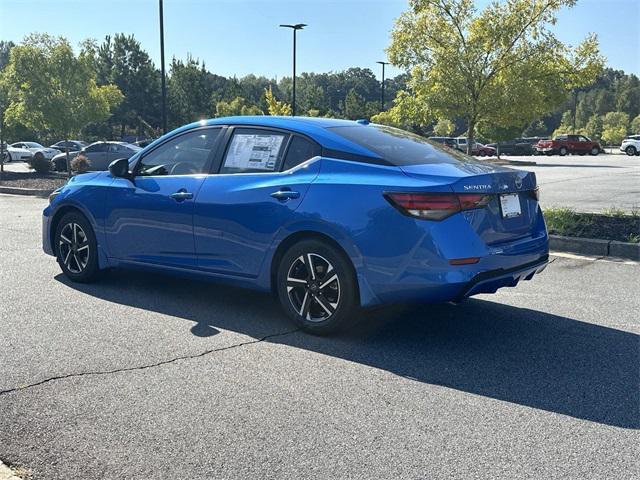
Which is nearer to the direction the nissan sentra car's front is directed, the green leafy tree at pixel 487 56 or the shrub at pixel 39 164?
the shrub

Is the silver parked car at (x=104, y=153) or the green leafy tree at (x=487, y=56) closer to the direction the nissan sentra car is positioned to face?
the silver parked car

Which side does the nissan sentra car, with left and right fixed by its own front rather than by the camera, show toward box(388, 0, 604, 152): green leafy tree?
right

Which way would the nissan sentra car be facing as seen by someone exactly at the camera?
facing away from the viewer and to the left of the viewer

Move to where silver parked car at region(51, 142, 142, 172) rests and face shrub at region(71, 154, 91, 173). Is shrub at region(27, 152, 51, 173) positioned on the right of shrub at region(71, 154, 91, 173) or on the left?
right

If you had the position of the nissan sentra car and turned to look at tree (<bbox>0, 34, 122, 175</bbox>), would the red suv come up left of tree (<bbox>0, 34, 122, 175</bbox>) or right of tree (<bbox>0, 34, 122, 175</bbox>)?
right

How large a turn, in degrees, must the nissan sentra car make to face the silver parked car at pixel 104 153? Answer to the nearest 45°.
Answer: approximately 45° to its right

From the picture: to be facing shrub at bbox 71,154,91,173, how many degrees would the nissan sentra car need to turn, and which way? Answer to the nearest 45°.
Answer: approximately 45° to its right
